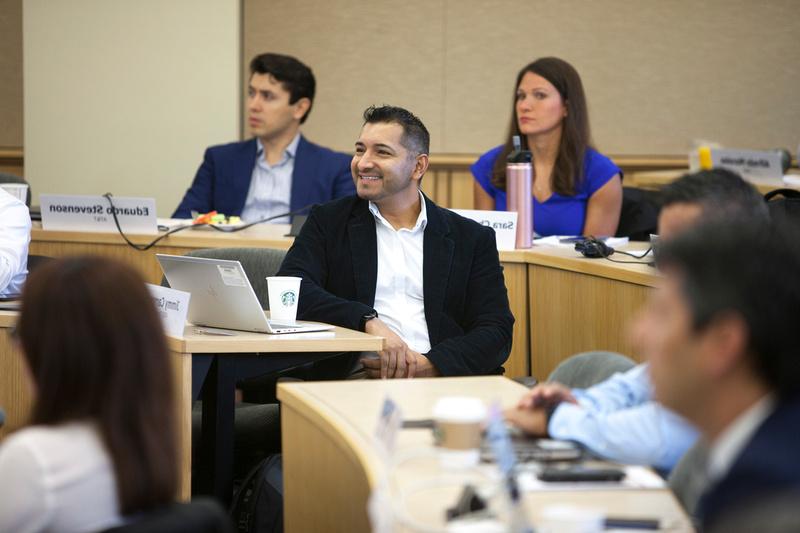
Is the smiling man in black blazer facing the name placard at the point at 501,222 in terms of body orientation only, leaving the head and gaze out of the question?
no

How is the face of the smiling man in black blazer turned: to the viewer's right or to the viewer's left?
to the viewer's left

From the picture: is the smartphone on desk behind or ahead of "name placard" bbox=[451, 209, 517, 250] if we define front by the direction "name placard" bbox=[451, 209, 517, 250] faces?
ahead

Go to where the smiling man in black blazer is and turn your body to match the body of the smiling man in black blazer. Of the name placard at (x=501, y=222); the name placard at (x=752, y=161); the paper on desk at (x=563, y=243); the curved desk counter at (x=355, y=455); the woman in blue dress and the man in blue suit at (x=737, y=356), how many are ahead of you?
2

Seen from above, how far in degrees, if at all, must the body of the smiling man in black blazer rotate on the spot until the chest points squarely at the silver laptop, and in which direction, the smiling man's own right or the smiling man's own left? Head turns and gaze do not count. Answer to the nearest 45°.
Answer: approximately 45° to the smiling man's own right

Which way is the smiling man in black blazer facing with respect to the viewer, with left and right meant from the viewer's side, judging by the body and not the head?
facing the viewer

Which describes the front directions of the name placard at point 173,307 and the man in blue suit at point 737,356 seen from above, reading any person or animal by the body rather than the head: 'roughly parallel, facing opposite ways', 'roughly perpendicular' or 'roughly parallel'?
roughly perpendicular

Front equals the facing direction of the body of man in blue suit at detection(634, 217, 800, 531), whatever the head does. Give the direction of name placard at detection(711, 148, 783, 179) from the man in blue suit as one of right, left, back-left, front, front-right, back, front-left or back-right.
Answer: right

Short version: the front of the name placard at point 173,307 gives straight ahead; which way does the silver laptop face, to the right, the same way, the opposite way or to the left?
the opposite way

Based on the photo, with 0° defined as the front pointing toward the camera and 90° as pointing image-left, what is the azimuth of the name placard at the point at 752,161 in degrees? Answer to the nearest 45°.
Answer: approximately 0°

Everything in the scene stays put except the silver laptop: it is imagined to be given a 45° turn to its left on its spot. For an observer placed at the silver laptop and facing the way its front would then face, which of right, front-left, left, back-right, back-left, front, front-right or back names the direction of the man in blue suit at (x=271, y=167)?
front

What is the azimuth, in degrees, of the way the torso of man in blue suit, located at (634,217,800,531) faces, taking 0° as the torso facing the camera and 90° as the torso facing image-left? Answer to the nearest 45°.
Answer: approximately 90°

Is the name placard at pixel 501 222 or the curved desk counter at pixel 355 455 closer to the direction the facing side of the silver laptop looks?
the name placard

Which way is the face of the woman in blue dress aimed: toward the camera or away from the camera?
toward the camera

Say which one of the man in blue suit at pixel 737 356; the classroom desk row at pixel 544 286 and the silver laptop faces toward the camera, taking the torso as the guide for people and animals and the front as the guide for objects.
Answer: the classroom desk row

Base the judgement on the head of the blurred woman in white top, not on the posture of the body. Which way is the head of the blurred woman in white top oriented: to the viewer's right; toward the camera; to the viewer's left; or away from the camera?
away from the camera

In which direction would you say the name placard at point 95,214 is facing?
toward the camera

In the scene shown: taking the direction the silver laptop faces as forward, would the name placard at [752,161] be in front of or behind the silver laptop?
in front

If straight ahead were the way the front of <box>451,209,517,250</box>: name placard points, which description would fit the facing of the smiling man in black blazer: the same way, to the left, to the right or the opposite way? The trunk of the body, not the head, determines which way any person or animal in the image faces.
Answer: the same way

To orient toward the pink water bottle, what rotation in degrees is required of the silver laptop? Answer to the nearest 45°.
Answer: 0° — it already faces it
